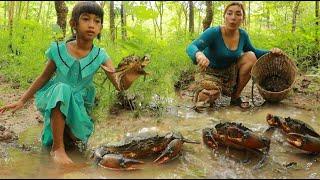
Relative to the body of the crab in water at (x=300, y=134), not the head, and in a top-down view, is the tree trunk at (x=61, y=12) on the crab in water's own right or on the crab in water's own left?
on the crab in water's own right

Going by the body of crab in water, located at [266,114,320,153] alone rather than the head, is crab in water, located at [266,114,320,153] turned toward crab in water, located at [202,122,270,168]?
yes

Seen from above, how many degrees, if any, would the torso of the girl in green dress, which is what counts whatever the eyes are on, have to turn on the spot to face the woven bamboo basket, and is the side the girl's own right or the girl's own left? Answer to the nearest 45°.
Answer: approximately 135° to the girl's own left

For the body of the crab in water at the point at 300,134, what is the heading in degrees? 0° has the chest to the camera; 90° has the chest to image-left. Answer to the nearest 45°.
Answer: approximately 45°

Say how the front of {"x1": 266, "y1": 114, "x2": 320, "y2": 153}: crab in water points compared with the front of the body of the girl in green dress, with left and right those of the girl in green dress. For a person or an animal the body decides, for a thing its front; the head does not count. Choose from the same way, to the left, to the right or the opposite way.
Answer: to the right

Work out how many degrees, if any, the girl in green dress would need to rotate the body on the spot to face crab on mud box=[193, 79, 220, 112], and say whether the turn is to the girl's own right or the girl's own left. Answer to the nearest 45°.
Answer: approximately 135° to the girl's own left

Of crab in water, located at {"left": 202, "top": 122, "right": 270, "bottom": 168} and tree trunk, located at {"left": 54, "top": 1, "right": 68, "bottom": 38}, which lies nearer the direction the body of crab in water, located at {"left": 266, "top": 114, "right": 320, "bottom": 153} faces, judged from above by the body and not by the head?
the crab in water

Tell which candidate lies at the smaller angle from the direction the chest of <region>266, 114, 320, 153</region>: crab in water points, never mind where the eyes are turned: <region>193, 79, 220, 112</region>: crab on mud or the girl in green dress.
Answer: the girl in green dress

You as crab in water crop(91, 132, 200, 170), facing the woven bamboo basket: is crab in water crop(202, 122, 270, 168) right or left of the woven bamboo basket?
right

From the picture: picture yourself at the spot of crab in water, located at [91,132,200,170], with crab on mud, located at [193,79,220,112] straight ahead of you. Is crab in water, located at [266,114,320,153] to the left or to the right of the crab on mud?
right

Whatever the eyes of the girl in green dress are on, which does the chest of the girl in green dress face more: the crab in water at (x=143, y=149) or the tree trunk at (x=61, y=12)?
the crab in water

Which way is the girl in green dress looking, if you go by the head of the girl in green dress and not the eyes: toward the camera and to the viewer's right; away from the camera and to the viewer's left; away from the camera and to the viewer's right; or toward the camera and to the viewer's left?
toward the camera and to the viewer's right

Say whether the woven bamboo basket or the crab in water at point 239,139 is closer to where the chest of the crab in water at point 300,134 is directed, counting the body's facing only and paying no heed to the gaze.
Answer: the crab in water
